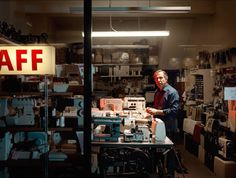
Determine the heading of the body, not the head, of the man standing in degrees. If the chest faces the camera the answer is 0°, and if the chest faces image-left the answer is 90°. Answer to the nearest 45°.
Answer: approximately 45°

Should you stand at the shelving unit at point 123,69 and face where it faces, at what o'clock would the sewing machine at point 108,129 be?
The sewing machine is roughly at 12 o'clock from the shelving unit.

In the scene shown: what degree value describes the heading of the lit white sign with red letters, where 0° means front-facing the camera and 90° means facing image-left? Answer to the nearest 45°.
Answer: approximately 0°

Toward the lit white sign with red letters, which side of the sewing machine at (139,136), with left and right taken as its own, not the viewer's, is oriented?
right

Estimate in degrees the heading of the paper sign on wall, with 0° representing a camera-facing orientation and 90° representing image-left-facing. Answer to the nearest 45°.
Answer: approximately 0°

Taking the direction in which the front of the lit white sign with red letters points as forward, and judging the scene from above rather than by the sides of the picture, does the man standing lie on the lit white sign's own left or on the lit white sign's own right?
on the lit white sign's own left

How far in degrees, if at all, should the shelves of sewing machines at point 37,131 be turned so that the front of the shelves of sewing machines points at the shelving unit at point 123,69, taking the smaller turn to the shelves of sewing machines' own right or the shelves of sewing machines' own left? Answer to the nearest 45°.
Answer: approximately 135° to the shelves of sewing machines' own left

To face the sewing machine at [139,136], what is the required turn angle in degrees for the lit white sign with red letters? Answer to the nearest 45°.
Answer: approximately 90° to its left
